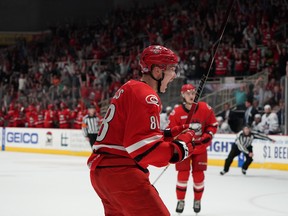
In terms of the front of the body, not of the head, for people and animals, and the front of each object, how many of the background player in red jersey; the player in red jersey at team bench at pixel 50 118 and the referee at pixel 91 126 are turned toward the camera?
3

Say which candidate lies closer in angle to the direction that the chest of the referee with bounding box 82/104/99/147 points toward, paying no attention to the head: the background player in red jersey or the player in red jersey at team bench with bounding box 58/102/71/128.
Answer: the background player in red jersey

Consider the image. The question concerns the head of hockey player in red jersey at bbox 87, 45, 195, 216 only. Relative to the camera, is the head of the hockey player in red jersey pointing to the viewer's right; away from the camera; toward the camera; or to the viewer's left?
to the viewer's right

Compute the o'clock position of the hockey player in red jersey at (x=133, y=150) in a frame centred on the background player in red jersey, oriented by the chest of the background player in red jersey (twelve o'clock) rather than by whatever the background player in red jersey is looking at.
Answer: The hockey player in red jersey is roughly at 12 o'clock from the background player in red jersey.

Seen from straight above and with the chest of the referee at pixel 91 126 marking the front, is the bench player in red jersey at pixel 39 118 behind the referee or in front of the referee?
behind

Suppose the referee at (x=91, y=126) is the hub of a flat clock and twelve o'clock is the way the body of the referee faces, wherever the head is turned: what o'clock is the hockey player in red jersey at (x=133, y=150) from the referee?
The hockey player in red jersey is roughly at 12 o'clock from the referee.

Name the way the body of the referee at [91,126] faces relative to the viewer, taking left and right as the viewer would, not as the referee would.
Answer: facing the viewer

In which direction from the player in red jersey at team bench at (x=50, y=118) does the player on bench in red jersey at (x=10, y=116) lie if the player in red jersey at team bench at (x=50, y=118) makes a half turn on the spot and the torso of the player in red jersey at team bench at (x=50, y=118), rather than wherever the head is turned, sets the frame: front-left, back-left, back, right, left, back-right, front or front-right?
front-left

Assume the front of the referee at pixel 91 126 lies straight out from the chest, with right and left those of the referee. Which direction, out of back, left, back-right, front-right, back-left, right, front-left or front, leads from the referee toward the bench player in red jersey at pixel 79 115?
back

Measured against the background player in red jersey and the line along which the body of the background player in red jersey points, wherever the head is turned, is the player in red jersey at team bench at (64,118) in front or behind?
behind
